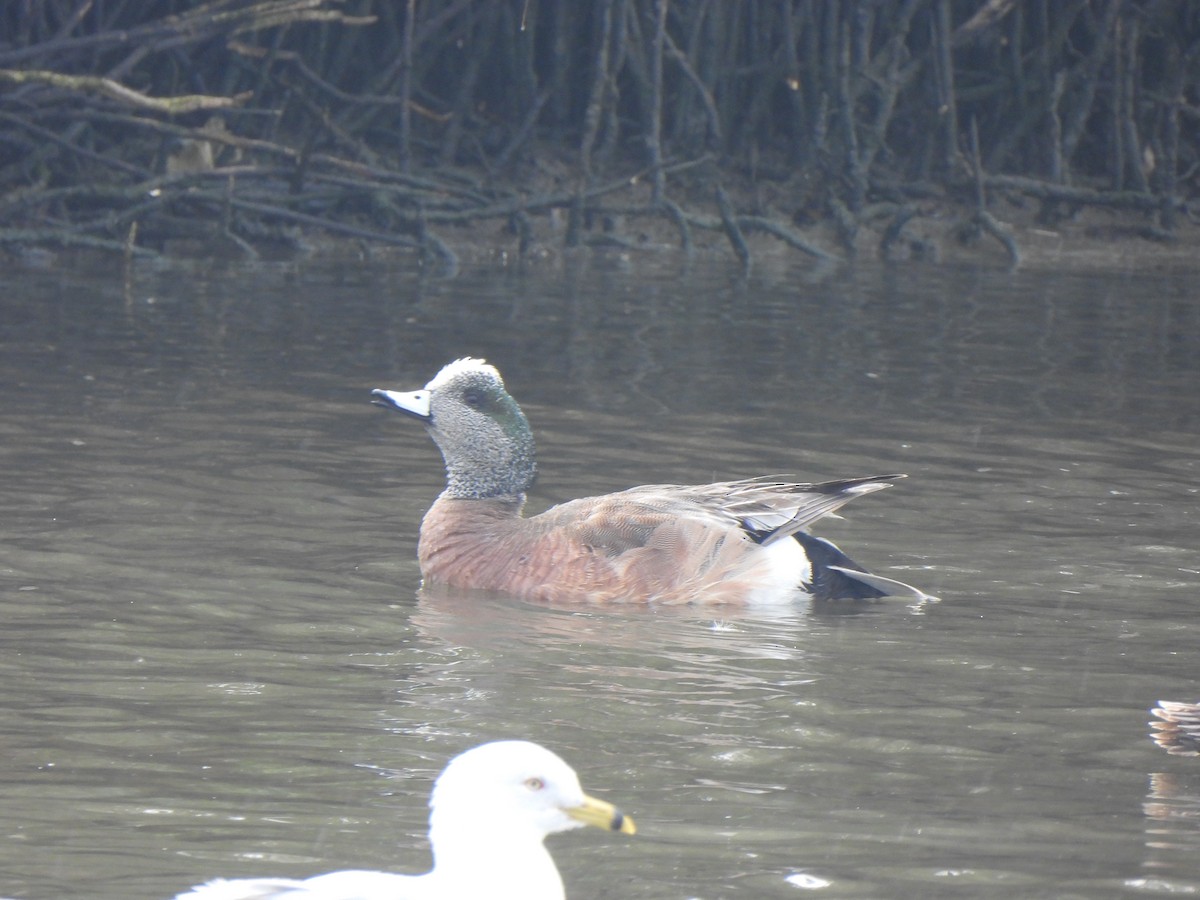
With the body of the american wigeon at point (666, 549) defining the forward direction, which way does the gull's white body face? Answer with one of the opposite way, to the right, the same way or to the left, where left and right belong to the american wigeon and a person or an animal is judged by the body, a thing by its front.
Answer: the opposite way

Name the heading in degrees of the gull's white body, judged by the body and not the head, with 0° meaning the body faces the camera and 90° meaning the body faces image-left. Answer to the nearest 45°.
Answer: approximately 270°

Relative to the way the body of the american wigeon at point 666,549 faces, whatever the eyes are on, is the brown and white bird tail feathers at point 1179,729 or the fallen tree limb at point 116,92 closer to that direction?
the fallen tree limb

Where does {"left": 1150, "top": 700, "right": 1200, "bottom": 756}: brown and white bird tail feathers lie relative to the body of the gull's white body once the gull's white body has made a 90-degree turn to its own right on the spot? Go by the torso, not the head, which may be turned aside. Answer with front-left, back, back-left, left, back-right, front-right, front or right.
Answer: back-left

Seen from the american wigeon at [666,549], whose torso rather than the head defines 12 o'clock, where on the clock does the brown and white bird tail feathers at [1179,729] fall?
the brown and white bird tail feathers at [1179,729] is roughly at 8 o'clock from the american wigeon at [666,549].

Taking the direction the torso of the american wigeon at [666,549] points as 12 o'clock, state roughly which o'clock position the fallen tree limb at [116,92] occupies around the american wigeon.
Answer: The fallen tree limb is roughly at 2 o'clock from the american wigeon.

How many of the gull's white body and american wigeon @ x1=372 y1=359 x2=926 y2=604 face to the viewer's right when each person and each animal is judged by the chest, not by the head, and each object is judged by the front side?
1

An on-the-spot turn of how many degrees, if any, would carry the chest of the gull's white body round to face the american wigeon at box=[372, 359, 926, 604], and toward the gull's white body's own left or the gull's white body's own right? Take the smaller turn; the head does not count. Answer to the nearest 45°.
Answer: approximately 90° to the gull's white body's own left

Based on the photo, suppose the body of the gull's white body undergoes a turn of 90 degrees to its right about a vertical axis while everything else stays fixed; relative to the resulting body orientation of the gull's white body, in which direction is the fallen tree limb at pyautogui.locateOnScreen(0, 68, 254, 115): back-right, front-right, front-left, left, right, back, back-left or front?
back

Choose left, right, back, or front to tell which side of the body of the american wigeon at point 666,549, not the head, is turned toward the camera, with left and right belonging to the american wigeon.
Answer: left

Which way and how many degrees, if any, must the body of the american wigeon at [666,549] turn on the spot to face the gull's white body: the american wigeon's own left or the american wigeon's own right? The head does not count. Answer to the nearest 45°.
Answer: approximately 90° to the american wigeon's own left

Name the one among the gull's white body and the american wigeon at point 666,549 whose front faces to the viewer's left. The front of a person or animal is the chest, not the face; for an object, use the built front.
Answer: the american wigeon
